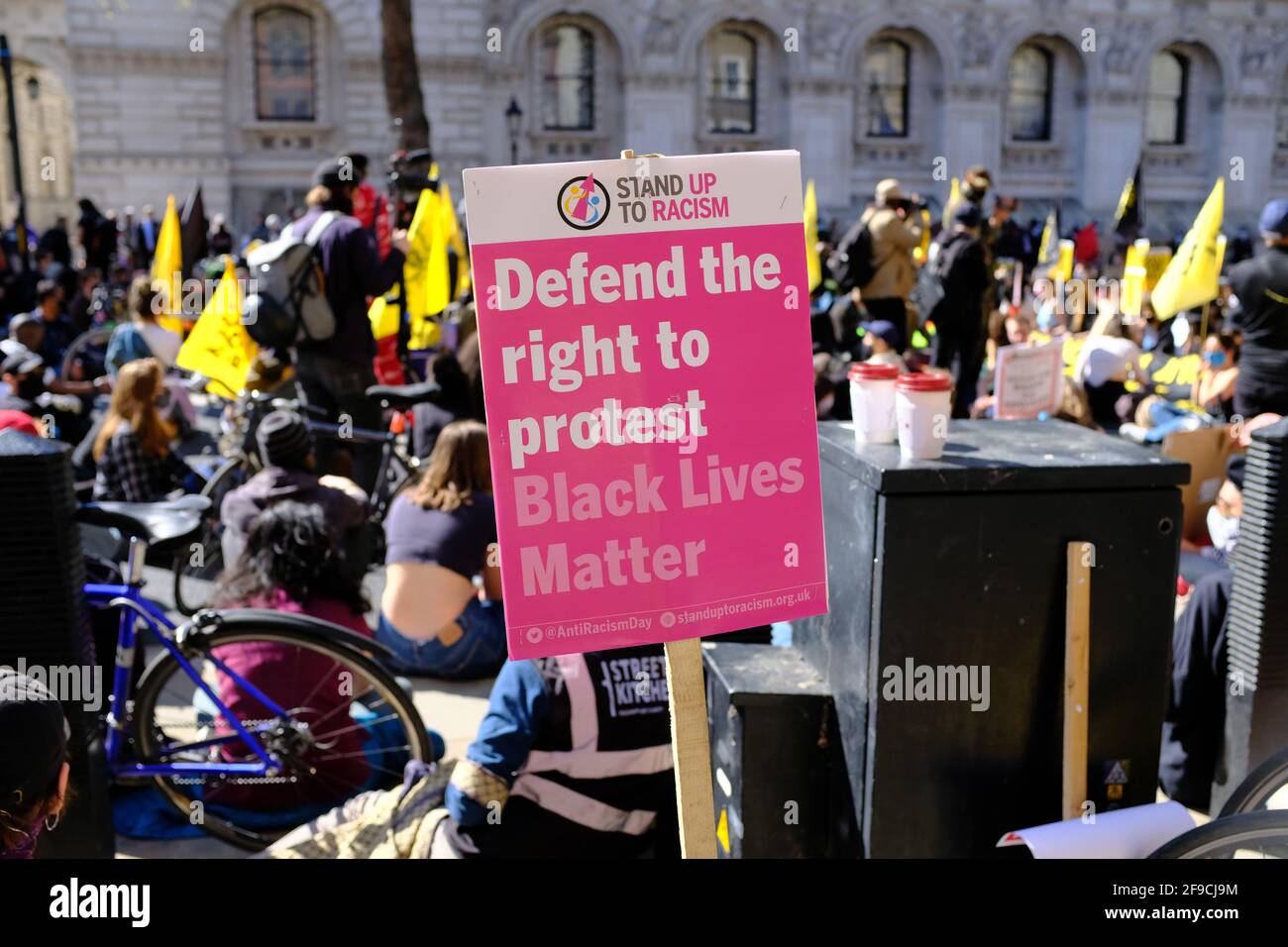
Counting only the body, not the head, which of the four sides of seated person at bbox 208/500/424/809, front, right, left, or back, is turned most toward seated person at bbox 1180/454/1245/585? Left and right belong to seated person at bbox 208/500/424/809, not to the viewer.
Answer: right

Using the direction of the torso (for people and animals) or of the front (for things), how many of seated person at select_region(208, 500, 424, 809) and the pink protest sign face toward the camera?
1

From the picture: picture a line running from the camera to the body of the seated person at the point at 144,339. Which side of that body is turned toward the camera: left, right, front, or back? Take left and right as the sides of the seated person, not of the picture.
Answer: back

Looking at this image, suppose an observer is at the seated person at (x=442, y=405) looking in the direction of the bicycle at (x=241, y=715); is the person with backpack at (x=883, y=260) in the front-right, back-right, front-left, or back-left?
back-left

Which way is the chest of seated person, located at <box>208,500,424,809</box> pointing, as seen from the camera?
away from the camera

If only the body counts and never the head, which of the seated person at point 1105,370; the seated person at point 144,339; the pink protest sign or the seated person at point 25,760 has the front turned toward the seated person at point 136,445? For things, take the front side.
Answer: the seated person at point 25,760

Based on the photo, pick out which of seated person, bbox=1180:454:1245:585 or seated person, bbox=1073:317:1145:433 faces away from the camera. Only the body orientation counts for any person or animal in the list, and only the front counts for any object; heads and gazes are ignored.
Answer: seated person, bbox=1073:317:1145:433

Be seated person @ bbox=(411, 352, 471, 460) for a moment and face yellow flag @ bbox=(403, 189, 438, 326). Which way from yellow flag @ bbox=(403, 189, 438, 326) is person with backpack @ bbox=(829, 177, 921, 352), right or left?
right

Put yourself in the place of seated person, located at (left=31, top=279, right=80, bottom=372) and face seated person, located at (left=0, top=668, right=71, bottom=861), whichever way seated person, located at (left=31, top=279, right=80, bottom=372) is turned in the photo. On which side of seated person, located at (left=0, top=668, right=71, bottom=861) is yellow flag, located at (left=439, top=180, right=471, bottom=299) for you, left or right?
left
